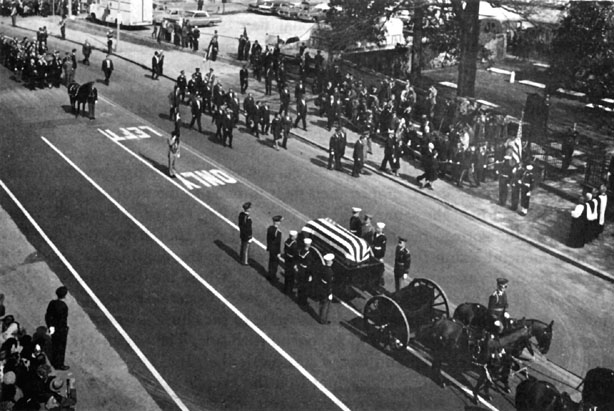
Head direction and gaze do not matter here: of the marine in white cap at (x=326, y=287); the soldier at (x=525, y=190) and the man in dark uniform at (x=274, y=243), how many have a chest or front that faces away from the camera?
0

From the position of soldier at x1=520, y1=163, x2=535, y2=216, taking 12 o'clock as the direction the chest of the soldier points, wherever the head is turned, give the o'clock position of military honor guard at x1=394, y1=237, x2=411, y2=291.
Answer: The military honor guard is roughly at 11 o'clock from the soldier.

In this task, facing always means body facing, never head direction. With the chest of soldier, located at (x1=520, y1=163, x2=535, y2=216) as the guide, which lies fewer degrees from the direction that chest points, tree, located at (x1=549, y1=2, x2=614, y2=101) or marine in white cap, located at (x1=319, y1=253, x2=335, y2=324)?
the marine in white cap

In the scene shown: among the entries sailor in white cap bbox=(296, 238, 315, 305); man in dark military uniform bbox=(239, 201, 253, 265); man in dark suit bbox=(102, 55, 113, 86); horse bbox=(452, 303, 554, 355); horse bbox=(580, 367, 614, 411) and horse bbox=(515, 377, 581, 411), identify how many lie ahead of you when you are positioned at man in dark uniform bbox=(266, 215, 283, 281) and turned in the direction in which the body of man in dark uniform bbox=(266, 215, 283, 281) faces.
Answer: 4

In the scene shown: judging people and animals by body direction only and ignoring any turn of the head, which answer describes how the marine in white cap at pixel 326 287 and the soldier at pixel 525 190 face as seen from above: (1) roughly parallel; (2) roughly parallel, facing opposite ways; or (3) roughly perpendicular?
roughly perpendicular

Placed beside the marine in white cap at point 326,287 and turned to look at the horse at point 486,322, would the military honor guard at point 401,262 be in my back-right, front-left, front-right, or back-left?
front-left

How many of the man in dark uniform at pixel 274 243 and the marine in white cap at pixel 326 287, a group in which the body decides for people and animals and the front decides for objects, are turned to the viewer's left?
0

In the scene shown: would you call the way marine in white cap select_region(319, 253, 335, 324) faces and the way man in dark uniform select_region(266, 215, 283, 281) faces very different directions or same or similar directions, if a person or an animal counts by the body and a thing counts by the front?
same or similar directions

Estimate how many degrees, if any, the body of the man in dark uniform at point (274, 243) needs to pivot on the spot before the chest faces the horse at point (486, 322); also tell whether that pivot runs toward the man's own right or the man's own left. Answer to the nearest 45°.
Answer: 0° — they already face it

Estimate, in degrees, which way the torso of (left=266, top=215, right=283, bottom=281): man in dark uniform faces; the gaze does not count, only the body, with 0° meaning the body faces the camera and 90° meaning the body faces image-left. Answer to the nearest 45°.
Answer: approximately 315°

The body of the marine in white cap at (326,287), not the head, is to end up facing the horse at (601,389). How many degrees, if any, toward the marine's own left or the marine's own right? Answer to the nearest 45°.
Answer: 0° — they already face it

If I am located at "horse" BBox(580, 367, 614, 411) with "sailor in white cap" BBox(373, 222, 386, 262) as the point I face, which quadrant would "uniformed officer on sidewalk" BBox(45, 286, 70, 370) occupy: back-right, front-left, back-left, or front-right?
front-left

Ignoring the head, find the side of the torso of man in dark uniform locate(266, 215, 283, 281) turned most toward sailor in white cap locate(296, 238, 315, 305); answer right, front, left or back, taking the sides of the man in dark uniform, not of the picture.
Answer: front

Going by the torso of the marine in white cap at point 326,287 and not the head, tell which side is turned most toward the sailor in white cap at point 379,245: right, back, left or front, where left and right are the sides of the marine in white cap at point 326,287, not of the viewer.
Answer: left

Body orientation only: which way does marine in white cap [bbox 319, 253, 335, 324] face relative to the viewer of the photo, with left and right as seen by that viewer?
facing the viewer and to the right of the viewer

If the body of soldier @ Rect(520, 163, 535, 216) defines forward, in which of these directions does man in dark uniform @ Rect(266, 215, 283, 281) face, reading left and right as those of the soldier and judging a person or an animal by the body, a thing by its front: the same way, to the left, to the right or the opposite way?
to the left

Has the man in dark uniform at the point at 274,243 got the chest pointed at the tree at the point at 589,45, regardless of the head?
no

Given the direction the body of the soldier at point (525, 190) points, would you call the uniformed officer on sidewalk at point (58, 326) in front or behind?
in front

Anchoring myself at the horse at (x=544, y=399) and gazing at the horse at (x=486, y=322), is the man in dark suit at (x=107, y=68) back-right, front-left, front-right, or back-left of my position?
front-left

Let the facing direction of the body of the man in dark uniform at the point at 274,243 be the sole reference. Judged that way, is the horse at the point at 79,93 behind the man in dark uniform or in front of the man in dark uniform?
behind

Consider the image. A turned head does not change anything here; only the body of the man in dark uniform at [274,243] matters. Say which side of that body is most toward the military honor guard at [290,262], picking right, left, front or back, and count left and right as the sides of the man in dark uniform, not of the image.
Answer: front

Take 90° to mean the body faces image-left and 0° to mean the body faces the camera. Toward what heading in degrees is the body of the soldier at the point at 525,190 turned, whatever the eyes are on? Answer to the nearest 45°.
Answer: approximately 45°
